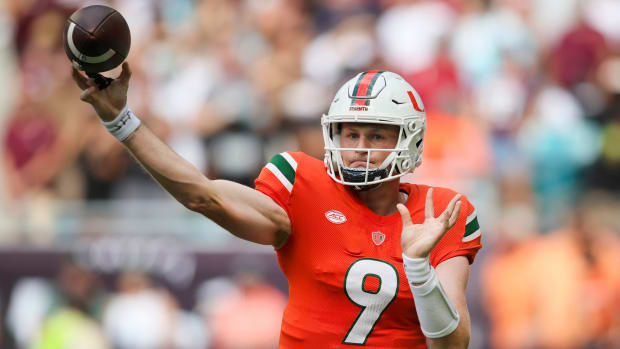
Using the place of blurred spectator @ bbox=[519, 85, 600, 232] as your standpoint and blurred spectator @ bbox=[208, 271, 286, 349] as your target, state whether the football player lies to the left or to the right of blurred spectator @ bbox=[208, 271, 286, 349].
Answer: left

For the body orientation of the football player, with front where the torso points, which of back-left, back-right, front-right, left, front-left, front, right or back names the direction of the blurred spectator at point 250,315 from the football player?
back

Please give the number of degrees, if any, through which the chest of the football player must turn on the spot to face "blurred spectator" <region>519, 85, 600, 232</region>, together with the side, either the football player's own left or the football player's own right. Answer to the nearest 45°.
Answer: approximately 135° to the football player's own left

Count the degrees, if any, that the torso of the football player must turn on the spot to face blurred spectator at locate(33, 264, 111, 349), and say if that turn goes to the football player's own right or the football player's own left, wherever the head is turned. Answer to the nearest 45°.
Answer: approximately 135° to the football player's own right

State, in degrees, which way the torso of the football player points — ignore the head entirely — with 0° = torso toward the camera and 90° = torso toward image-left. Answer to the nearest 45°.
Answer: approximately 0°

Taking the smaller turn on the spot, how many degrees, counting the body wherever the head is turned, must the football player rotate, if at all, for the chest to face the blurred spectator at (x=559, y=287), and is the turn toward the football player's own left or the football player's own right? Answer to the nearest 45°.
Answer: approximately 135° to the football player's own left

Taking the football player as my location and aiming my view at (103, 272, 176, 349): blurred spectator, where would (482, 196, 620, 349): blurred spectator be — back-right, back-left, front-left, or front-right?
front-right

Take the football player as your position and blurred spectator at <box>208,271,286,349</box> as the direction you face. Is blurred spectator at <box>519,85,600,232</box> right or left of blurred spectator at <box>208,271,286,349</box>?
right

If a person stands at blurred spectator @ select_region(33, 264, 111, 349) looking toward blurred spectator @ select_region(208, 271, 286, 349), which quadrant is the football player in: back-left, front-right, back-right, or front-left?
front-right

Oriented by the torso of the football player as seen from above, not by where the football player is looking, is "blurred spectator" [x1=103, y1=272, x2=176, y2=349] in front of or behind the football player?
behind
